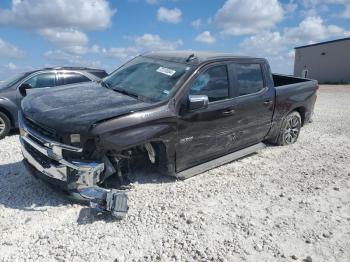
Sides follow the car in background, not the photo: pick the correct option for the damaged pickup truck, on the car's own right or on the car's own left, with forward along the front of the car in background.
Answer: on the car's own left

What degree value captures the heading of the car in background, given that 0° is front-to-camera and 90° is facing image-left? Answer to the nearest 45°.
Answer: approximately 45°

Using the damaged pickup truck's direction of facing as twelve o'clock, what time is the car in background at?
The car in background is roughly at 3 o'clock from the damaged pickup truck.

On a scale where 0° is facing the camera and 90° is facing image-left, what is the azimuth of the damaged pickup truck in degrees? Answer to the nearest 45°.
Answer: approximately 45°

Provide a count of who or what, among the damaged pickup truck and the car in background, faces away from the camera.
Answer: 0

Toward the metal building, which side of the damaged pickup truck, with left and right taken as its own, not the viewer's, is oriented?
back
